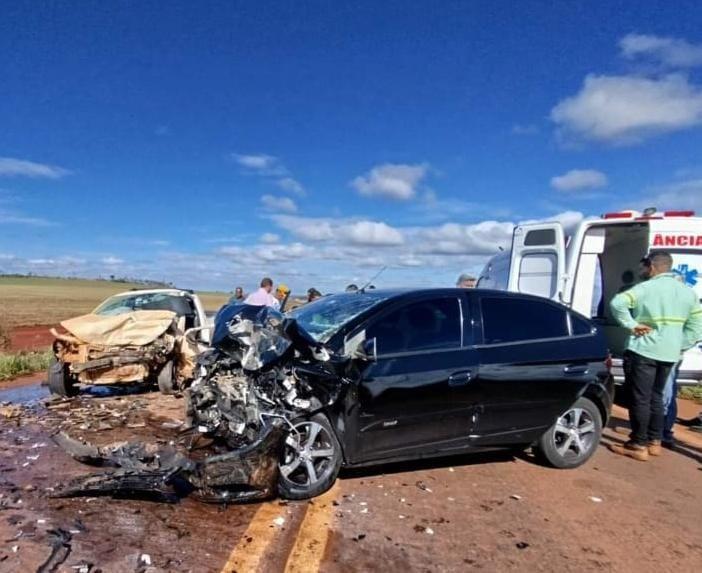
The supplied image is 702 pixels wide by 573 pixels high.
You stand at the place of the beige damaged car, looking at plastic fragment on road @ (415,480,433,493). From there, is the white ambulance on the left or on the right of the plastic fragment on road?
left

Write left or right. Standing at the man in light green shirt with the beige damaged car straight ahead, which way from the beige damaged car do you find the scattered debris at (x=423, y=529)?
left

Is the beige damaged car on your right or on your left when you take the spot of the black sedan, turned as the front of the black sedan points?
on your right

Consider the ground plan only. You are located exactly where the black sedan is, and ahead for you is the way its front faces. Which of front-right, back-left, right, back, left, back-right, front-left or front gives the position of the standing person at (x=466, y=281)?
back-right

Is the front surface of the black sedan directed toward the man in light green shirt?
no

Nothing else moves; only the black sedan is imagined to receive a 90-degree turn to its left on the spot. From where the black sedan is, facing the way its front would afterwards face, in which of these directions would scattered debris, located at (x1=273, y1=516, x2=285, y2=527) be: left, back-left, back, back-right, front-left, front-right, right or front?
right

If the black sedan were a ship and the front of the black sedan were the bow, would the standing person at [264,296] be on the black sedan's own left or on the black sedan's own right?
on the black sedan's own right

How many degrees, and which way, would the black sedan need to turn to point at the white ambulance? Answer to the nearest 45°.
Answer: approximately 180°

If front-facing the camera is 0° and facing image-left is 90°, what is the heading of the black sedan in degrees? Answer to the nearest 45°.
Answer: approximately 45°

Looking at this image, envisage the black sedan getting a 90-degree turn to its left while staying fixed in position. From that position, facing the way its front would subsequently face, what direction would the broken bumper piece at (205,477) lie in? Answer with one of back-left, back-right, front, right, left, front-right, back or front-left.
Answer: right

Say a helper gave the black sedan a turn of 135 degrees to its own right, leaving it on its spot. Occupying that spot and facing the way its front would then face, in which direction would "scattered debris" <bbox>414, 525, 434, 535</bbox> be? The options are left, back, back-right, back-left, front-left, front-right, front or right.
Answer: back

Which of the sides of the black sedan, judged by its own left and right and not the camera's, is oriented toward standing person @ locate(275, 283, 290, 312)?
right
